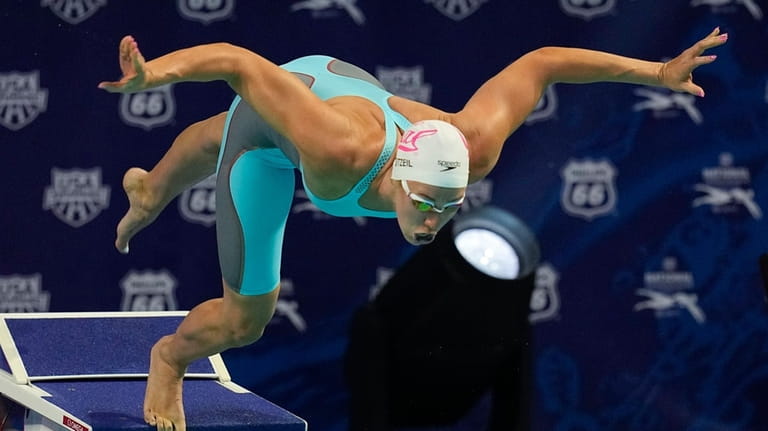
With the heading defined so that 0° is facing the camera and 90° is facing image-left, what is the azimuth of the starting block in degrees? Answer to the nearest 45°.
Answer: approximately 315°
